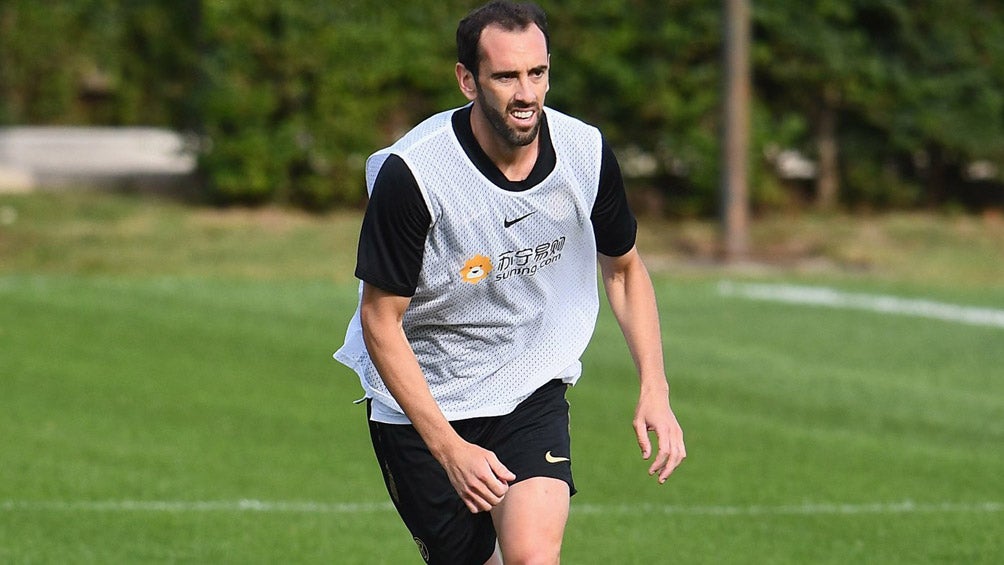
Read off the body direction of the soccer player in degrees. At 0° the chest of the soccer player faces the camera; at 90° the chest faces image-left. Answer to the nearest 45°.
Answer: approximately 315°

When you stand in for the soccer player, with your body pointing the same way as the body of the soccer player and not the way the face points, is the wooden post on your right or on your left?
on your left
